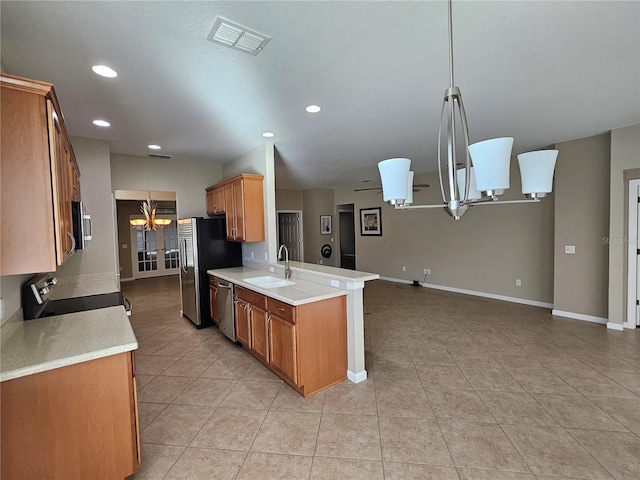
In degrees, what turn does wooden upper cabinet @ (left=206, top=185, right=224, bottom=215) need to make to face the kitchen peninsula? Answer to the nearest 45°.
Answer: approximately 90° to its left

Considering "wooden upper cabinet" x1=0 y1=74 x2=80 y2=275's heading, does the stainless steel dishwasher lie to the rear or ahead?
ahead

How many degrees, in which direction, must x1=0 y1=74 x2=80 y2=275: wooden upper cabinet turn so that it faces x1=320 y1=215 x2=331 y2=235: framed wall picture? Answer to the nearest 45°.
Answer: approximately 45° to its left

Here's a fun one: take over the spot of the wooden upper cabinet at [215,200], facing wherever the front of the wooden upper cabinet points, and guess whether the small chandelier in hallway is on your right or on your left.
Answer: on your right

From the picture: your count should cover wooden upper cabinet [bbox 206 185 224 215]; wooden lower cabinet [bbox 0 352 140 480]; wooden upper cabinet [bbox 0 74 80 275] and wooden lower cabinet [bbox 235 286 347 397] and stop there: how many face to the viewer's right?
2

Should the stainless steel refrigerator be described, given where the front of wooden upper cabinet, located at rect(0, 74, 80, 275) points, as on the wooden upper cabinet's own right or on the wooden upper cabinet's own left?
on the wooden upper cabinet's own left

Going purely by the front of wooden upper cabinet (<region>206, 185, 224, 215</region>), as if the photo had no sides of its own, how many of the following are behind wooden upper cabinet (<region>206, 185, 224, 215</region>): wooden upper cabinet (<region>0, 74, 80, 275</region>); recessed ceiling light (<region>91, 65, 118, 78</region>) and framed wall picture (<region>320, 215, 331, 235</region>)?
1

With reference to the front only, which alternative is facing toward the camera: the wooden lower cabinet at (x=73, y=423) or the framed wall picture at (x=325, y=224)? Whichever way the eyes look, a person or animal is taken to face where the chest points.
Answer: the framed wall picture

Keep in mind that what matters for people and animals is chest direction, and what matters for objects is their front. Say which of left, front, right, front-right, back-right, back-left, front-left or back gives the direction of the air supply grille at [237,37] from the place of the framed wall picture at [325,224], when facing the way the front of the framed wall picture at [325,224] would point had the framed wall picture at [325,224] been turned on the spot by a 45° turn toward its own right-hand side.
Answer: front-left

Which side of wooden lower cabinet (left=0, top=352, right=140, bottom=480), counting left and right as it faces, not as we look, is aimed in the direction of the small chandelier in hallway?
left

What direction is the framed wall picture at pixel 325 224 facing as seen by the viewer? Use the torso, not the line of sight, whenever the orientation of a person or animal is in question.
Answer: toward the camera

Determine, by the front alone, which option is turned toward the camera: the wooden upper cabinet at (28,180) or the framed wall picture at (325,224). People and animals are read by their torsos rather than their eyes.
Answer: the framed wall picture

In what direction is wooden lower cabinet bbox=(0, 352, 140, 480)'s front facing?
to the viewer's right

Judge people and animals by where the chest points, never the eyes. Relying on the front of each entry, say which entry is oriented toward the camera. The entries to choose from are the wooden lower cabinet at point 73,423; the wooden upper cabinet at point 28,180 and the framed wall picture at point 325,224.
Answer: the framed wall picture

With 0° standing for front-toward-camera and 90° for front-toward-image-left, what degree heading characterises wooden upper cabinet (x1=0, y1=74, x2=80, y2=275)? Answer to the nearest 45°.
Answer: approximately 270°

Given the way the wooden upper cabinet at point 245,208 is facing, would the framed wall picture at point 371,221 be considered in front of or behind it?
behind

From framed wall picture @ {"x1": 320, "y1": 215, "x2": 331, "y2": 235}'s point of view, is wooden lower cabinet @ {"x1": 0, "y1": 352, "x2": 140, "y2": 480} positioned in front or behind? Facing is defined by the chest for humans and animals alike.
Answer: in front

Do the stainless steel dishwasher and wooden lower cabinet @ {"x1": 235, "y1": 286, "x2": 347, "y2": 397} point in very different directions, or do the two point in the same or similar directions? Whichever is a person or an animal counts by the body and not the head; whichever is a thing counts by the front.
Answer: same or similar directions

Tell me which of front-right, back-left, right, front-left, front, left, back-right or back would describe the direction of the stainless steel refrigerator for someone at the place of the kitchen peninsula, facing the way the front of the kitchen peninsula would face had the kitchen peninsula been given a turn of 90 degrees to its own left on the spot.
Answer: back

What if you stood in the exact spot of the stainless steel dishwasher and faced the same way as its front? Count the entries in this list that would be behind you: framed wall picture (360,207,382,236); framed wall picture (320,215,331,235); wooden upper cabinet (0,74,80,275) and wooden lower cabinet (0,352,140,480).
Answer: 2
